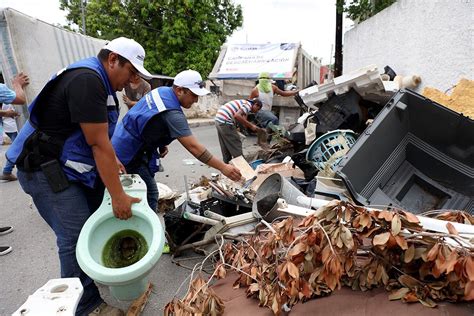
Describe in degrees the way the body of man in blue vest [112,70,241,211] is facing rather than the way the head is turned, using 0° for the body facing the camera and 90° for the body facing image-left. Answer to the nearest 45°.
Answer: approximately 270°

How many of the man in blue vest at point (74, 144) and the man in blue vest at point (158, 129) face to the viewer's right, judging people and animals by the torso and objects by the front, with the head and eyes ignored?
2

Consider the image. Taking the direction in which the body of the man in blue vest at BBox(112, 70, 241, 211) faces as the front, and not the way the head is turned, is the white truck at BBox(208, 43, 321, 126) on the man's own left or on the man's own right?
on the man's own left

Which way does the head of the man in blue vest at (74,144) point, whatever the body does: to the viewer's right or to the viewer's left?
to the viewer's right

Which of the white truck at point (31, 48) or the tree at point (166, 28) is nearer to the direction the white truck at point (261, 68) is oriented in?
the tree

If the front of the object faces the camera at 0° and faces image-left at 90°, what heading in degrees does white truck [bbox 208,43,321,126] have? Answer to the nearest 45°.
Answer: approximately 225°

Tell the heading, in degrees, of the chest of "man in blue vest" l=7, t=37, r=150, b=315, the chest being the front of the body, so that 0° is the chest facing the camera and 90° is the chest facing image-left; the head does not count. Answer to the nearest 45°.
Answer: approximately 270°

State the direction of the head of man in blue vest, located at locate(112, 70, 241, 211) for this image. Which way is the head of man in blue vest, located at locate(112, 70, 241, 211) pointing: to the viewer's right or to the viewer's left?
to the viewer's right

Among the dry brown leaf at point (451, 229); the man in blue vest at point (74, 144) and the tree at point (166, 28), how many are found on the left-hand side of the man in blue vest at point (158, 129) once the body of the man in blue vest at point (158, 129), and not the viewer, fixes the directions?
1
